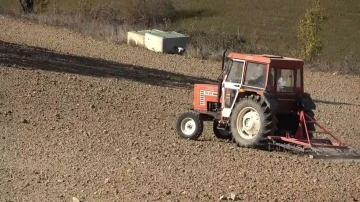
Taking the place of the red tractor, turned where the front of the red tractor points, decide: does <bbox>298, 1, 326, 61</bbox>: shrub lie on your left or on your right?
on your right

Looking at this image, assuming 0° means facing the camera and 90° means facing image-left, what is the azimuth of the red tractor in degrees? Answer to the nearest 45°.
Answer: approximately 135°
